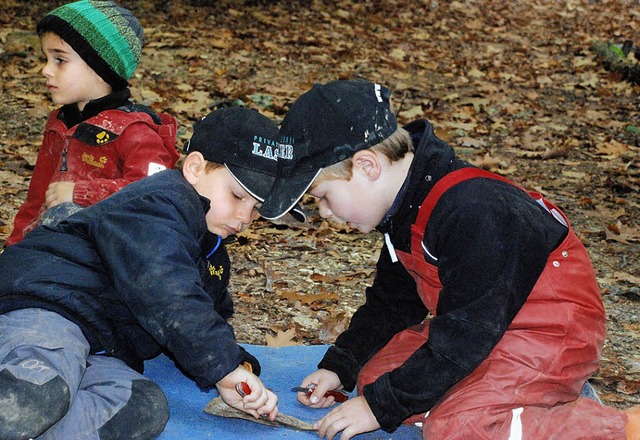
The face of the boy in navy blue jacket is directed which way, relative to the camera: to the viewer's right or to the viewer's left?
to the viewer's right

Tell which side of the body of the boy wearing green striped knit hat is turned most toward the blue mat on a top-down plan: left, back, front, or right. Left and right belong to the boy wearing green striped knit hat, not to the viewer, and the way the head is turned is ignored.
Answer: left

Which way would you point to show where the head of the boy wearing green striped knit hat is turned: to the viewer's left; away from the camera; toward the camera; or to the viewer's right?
to the viewer's left

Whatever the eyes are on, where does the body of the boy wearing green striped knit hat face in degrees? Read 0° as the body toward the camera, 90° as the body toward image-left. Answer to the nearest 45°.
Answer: approximately 45°
